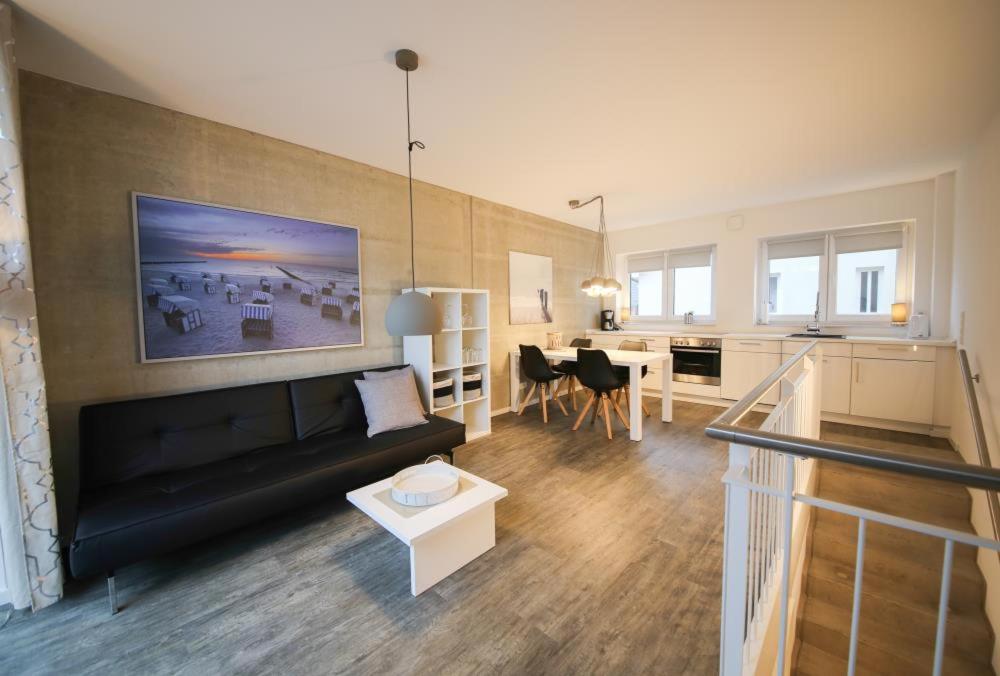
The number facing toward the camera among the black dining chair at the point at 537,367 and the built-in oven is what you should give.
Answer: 1

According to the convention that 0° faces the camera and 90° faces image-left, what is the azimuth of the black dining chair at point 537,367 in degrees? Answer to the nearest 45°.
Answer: approximately 225°

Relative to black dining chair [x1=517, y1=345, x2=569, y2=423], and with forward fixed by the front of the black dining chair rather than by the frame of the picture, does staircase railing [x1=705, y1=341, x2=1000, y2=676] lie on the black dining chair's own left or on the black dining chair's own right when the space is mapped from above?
on the black dining chair's own right

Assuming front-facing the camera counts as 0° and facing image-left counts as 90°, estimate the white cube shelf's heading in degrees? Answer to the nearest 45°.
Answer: approximately 315°

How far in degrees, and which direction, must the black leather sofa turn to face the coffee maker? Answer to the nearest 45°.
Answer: approximately 45° to its left

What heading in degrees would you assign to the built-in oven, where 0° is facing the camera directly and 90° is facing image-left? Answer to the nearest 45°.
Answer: approximately 0°

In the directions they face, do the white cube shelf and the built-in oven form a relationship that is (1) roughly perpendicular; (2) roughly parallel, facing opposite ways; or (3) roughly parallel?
roughly perpendicular

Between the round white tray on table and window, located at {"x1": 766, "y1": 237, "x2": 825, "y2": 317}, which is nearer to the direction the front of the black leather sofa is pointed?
the round white tray on table

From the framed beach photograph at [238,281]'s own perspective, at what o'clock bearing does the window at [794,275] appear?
The window is roughly at 11 o'clock from the framed beach photograph.

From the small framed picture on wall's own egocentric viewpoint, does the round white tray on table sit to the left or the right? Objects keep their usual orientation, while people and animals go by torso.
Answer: on its right

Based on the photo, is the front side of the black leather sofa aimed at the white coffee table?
yes

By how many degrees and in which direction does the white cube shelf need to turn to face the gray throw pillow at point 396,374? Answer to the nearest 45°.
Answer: approximately 90° to its right

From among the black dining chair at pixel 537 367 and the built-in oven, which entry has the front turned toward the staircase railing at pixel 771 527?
the built-in oven

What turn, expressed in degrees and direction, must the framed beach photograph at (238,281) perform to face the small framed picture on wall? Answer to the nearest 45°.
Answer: approximately 45° to its left

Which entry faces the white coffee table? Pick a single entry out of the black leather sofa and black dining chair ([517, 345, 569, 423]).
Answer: the black leather sofa

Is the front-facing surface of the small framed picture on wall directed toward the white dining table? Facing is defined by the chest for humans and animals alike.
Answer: yes
